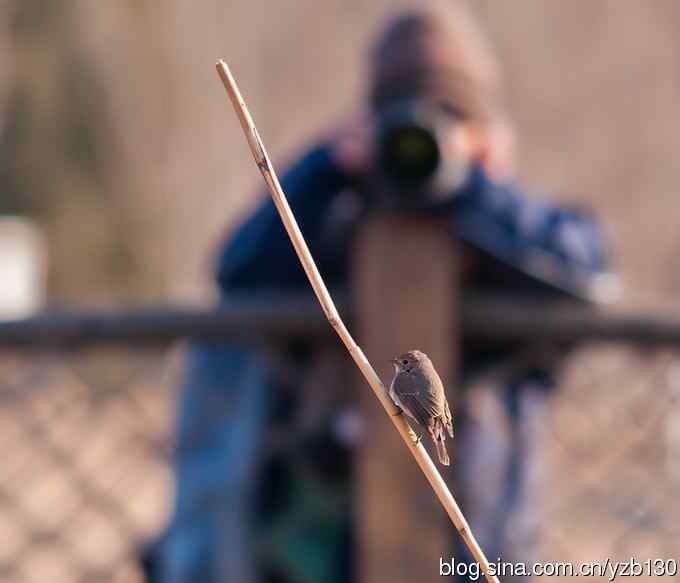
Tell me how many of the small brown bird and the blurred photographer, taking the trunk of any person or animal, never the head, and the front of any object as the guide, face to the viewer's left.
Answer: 1

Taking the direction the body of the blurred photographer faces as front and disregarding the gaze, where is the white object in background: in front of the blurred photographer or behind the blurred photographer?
behind

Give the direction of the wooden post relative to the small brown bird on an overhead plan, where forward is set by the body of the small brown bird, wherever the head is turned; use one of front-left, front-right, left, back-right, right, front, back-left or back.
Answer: right

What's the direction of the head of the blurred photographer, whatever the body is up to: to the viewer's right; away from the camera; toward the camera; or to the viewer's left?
toward the camera

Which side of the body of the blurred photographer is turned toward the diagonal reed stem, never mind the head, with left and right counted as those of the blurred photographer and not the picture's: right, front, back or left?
front

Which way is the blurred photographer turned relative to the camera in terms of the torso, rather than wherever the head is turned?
toward the camera

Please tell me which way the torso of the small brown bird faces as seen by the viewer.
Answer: to the viewer's left

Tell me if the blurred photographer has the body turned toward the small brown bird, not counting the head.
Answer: yes

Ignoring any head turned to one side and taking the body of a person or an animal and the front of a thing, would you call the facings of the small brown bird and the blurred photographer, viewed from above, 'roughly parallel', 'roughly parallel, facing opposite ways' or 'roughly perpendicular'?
roughly perpendicular

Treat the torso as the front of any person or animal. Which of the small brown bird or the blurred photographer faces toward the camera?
the blurred photographer
